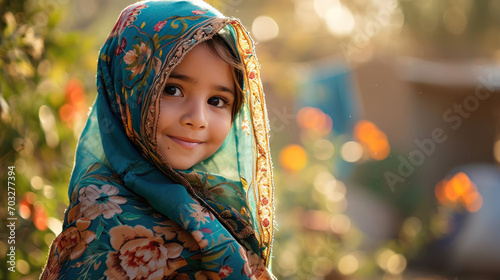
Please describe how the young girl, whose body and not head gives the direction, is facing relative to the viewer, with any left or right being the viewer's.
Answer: facing the viewer and to the right of the viewer
